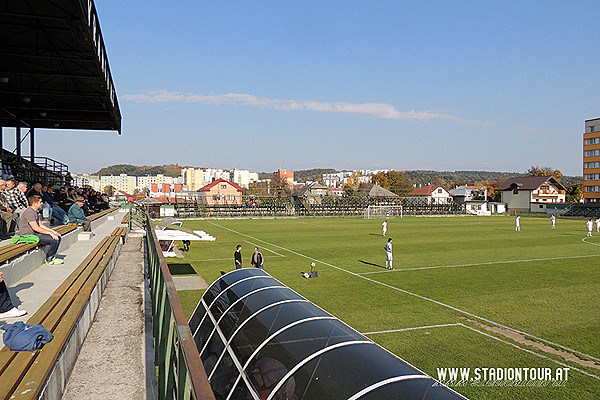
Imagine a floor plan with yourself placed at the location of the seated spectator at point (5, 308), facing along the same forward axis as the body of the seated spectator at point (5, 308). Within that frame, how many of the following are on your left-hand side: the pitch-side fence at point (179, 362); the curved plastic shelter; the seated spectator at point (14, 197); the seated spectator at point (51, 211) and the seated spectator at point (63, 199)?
3

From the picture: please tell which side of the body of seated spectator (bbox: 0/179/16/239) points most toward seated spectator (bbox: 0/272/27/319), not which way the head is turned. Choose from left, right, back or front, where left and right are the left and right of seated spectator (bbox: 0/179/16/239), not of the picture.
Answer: right

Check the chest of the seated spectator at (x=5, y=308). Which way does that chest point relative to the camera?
to the viewer's right

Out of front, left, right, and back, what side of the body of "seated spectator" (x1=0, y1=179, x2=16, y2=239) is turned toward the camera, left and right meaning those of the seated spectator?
right

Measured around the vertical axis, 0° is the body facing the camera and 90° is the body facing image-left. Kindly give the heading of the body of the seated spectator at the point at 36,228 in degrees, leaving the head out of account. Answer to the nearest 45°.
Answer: approximately 270°

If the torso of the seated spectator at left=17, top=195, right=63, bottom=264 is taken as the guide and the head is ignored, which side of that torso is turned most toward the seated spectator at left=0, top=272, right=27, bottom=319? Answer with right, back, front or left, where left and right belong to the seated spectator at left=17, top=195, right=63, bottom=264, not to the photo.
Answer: right

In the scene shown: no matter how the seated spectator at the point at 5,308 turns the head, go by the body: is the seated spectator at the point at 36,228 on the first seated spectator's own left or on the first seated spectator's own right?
on the first seated spectator's own left

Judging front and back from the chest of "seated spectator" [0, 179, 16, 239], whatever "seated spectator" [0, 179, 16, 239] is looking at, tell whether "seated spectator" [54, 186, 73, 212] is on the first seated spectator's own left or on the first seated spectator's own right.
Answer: on the first seated spectator's own left

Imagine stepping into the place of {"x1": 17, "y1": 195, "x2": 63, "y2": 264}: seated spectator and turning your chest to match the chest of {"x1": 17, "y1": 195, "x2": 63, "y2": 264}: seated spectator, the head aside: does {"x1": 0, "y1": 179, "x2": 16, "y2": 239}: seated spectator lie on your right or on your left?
on your left

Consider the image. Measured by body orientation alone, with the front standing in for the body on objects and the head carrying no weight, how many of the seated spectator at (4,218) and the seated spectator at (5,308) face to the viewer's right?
2
